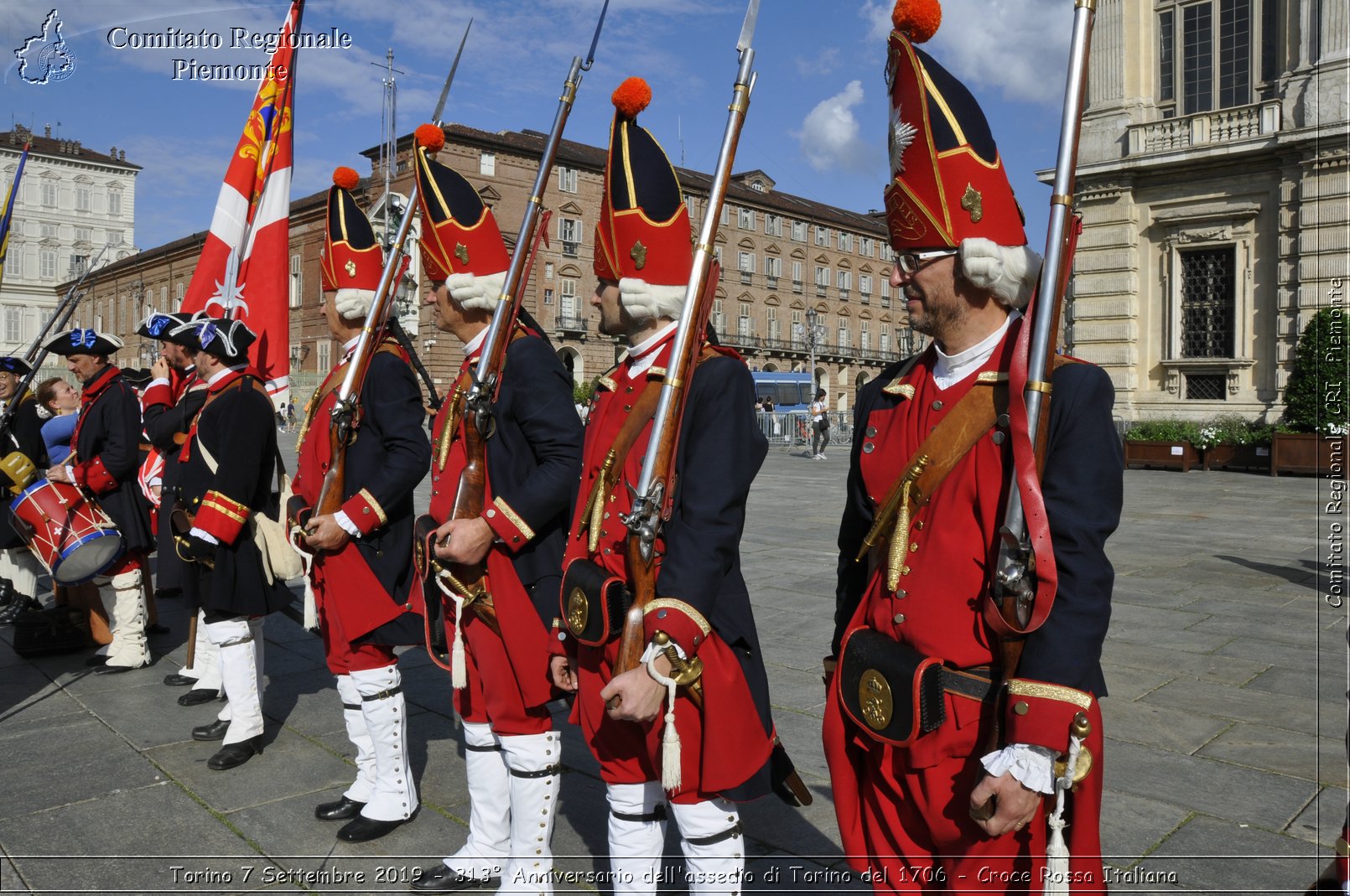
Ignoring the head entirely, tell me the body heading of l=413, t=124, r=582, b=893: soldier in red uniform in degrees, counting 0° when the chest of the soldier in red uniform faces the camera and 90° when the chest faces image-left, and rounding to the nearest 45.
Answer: approximately 90°

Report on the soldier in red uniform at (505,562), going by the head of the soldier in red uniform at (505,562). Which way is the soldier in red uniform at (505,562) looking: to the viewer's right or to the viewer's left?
to the viewer's left

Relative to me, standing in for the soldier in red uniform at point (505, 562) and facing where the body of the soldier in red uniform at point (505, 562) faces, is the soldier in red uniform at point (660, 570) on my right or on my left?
on my left

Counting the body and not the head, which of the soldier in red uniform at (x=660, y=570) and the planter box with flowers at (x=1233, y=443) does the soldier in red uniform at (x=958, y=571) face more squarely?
the soldier in red uniform

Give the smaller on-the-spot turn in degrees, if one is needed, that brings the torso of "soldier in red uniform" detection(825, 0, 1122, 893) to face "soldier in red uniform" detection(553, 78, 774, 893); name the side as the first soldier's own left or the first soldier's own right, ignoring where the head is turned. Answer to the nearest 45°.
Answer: approximately 90° to the first soldier's own right

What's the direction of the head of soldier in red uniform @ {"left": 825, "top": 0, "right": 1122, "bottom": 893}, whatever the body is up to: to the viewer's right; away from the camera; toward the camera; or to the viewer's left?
to the viewer's left

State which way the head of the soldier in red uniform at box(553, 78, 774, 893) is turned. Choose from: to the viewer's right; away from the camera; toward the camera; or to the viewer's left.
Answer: to the viewer's left
